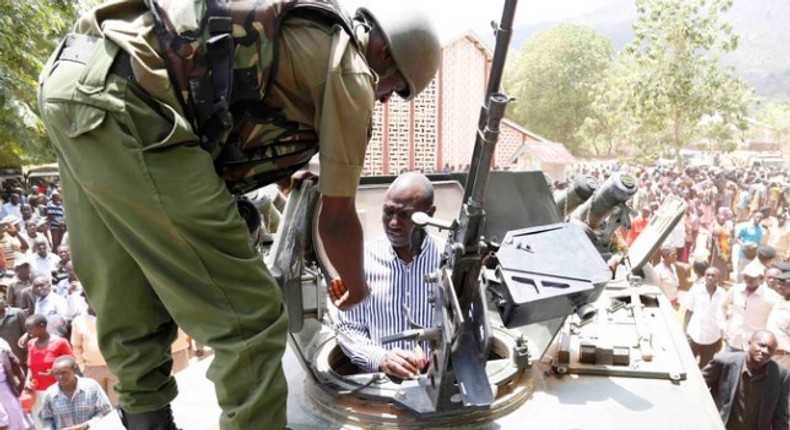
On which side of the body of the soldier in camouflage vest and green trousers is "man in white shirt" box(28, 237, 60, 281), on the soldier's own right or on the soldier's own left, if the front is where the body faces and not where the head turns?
on the soldier's own left

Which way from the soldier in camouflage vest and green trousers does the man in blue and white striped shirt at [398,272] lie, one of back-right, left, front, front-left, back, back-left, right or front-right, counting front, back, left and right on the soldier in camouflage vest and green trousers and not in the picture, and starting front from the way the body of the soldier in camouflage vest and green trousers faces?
front-left

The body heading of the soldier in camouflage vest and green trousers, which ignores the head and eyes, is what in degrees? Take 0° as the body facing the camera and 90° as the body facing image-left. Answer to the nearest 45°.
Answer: approximately 270°

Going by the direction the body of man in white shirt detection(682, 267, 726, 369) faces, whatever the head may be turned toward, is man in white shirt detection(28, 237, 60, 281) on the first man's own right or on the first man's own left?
on the first man's own right

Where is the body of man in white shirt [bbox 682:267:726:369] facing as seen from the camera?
toward the camera

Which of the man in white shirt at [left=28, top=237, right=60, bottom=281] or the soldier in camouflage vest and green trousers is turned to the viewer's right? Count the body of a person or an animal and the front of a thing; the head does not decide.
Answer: the soldier in camouflage vest and green trousers

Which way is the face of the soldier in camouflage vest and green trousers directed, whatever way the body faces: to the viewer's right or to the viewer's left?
to the viewer's right

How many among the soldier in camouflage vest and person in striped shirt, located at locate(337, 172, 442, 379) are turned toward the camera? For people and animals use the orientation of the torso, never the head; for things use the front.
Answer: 1

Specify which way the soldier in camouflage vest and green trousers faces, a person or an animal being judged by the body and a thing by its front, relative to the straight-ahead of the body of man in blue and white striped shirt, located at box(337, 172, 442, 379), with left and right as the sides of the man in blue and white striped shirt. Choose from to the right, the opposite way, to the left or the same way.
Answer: to the left

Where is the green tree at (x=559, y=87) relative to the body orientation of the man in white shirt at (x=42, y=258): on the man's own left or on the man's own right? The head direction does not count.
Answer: on the man's own left

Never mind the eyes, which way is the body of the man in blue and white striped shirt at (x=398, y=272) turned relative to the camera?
toward the camera

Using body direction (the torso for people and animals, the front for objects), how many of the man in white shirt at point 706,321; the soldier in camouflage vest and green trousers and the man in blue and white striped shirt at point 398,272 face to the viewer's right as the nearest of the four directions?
1

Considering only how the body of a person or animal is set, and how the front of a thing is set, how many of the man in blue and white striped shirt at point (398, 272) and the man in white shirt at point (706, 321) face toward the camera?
2

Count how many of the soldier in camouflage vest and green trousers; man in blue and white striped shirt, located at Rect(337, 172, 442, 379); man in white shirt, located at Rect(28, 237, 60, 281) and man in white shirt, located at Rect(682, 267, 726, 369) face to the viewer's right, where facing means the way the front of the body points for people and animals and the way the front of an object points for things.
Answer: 1

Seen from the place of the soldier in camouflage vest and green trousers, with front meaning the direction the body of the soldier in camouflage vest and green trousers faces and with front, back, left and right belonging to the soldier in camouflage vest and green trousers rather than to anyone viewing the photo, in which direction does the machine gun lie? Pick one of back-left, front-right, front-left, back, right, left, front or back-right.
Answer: front
